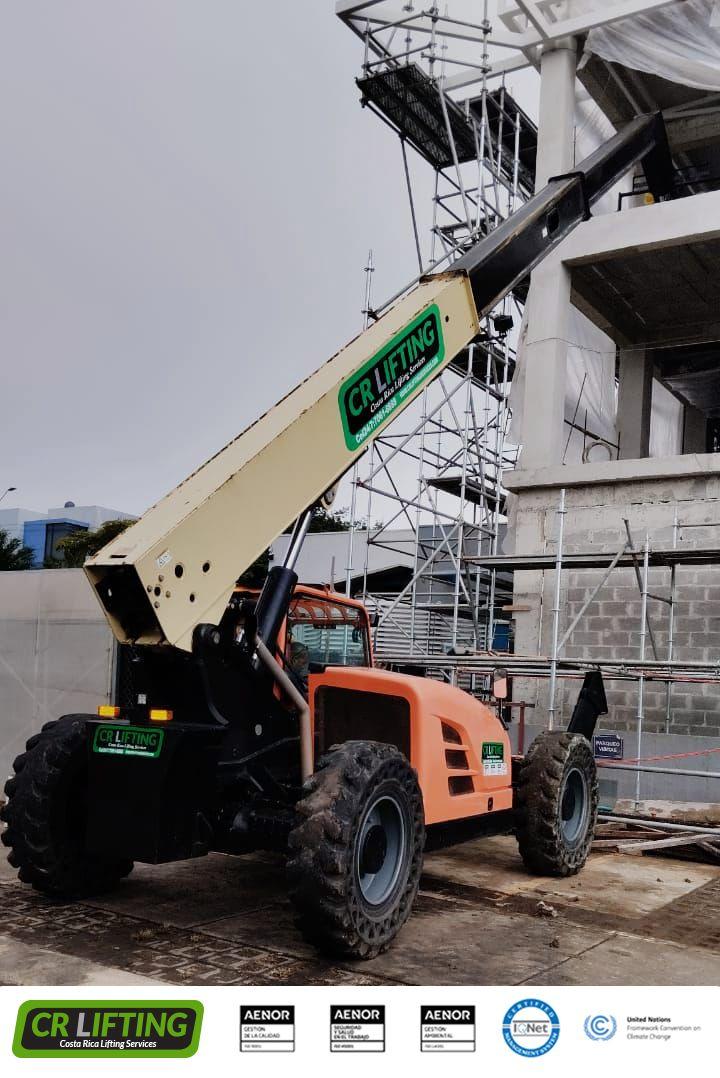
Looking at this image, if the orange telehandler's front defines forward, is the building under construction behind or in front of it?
in front

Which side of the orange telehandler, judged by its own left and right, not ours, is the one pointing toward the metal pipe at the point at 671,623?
front

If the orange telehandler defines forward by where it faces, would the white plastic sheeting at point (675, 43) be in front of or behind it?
in front

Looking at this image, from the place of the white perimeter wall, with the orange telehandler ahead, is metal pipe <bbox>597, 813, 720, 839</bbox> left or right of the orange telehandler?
left

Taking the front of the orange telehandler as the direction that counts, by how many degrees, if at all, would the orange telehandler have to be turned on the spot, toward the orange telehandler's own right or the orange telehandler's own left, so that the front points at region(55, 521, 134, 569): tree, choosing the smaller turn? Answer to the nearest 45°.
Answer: approximately 45° to the orange telehandler's own left

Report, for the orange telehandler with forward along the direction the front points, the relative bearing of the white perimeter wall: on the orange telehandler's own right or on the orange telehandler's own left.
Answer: on the orange telehandler's own left

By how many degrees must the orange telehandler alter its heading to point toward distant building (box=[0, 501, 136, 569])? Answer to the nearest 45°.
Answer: approximately 45° to its left

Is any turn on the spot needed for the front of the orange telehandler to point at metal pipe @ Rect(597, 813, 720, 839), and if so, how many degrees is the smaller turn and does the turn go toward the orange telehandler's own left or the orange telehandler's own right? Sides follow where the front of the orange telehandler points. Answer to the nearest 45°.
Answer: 0° — it already faces it

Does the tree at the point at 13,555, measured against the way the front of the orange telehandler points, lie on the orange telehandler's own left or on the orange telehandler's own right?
on the orange telehandler's own left

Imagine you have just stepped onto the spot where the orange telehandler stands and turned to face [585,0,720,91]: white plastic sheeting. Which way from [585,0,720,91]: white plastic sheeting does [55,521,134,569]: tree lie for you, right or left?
left

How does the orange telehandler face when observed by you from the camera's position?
facing away from the viewer and to the right of the viewer

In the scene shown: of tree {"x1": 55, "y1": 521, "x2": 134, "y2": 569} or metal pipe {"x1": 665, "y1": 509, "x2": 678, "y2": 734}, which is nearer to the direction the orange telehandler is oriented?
the metal pipe
